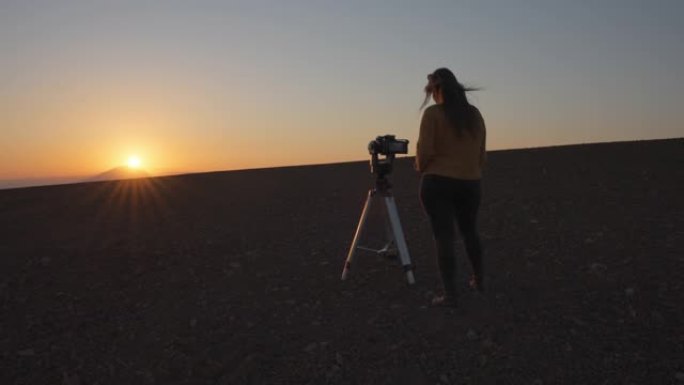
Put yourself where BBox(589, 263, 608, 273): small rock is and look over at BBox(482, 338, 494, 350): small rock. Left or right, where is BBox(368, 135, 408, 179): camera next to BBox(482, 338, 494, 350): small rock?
right

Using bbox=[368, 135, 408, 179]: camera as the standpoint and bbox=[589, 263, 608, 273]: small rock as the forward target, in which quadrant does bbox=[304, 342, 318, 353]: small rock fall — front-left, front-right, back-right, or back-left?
back-right

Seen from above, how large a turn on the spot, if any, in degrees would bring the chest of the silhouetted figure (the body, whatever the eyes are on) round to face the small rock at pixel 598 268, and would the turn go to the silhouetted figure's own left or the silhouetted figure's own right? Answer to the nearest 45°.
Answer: approximately 90° to the silhouetted figure's own right

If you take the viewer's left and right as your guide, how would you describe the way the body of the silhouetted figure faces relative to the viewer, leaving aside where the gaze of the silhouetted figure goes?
facing away from the viewer and to the left of the viewer
